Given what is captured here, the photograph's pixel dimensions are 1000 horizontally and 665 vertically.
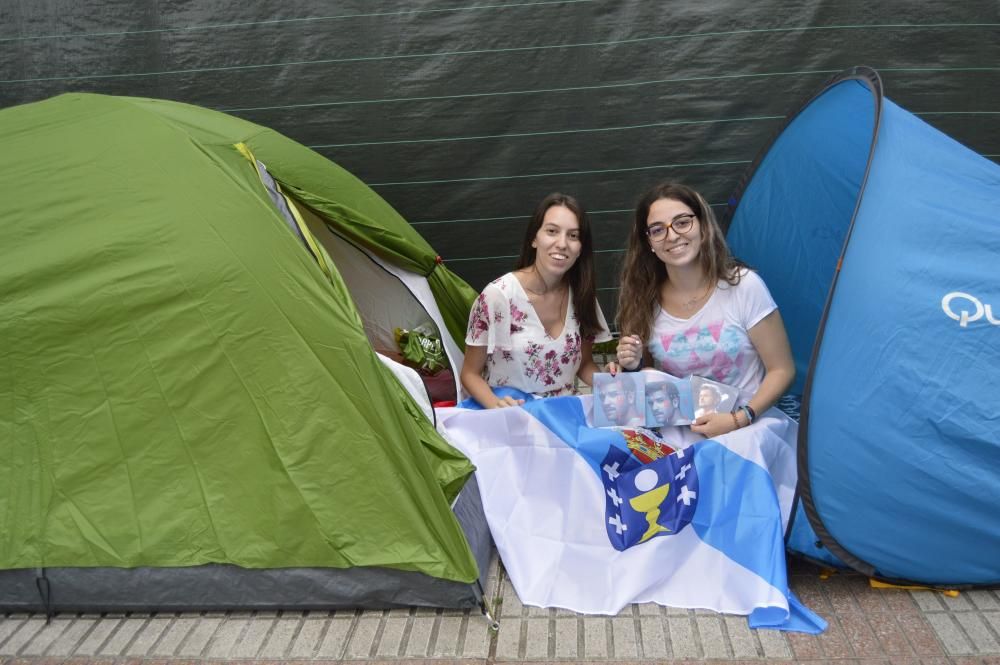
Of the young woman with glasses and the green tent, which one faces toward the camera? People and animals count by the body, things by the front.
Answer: the young woman with glasses

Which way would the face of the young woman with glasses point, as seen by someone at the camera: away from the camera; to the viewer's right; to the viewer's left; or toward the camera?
toward the camera

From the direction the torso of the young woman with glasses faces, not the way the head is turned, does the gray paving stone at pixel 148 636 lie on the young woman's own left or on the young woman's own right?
on the young woman's own right

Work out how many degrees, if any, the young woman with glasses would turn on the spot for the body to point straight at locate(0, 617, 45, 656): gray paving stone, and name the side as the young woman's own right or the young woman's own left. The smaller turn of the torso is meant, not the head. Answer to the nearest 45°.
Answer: approximately 45° to the young woman's own right

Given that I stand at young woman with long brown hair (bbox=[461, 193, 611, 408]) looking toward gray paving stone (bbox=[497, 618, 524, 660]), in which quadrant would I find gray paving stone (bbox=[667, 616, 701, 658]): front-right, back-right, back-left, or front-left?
front-left

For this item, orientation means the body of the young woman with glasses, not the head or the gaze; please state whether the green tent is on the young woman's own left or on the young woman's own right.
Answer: on the young woman's own right

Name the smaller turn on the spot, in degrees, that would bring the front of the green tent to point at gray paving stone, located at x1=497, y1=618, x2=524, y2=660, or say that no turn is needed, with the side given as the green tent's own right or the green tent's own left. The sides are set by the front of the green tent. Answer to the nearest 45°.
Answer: approximately 45° to the green tent's own right

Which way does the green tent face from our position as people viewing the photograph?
facing to the right of the viewer

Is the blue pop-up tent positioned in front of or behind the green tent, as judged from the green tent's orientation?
in front

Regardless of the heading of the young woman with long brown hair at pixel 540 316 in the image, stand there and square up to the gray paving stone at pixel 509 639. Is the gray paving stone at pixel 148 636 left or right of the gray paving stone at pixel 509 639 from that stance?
right

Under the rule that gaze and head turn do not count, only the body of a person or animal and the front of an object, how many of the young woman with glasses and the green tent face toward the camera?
1

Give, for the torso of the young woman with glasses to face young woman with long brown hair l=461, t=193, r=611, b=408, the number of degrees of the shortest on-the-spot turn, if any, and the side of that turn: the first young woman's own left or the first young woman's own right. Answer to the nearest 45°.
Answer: approximately 90° to the first young woman's own right

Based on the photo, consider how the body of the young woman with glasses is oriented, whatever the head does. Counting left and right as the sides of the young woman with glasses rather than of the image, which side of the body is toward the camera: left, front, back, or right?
front
